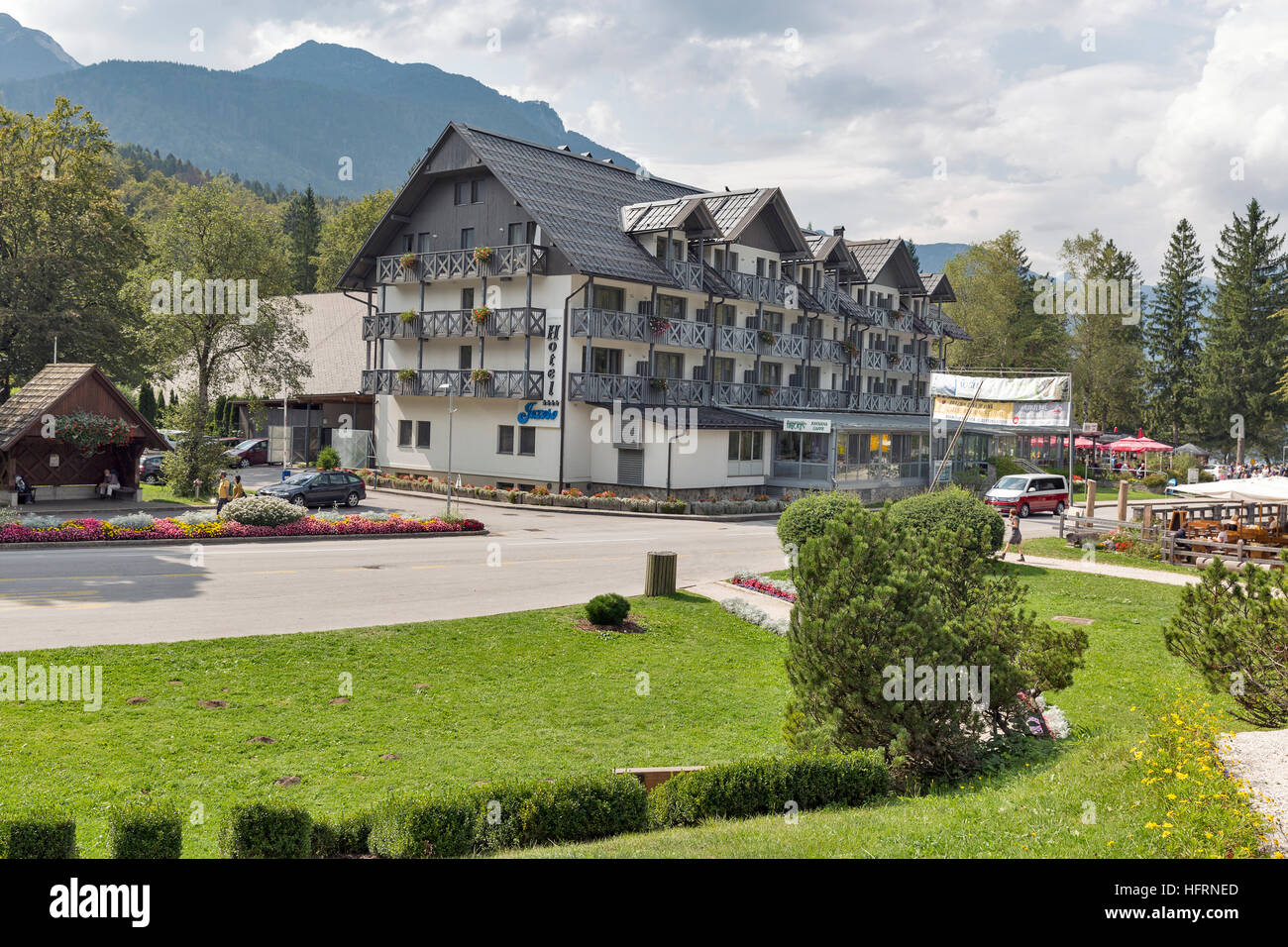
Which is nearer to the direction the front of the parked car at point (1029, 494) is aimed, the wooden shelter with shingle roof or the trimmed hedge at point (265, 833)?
the wooden shelter with shingle roof

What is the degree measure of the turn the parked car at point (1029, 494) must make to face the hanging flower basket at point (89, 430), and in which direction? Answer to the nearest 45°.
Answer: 0° — it already faces it

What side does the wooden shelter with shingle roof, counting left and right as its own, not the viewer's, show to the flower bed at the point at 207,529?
front

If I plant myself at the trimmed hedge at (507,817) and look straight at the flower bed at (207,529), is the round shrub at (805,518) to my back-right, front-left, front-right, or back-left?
front-right

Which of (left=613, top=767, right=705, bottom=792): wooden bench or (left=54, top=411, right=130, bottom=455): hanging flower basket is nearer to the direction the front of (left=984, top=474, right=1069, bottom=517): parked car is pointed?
the hanging flower basket

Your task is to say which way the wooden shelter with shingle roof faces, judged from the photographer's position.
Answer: facing the viewer and to the right of the viewer

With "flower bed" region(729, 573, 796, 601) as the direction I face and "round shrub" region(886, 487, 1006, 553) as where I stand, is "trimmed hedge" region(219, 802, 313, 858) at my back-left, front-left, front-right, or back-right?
front-left

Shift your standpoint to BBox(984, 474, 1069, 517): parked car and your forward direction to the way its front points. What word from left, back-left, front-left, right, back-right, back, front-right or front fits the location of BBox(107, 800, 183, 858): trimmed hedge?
front-left

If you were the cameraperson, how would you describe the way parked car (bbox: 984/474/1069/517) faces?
facing the viewer and to the left of the viewer

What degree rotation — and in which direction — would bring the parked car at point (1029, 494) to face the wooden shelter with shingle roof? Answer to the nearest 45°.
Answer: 0° — it already faces it

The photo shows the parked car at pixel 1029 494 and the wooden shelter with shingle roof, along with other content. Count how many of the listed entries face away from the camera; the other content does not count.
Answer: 0

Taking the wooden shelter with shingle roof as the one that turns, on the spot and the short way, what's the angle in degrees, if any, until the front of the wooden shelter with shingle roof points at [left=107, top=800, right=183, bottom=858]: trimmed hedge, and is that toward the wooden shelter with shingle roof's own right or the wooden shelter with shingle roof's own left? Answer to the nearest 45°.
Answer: approximately 45° to the wooden shelter with shingle roof's own right

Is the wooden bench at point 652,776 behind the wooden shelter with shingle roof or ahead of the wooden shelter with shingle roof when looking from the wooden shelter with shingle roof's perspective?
ahead

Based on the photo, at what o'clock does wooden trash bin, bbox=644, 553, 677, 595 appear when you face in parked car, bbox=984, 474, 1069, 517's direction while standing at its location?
The wooden trash bin is roughly at 11 o'clock from the parked car.
